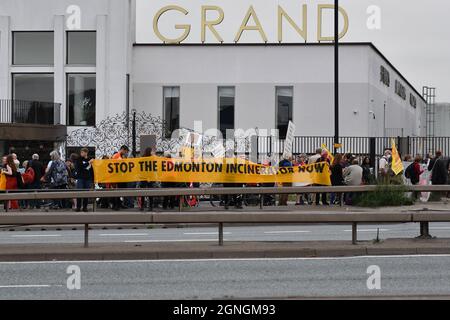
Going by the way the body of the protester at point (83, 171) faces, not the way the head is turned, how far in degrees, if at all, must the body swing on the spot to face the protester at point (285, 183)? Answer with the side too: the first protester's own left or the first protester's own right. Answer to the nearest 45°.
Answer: approximately 45° to the first protester's own left

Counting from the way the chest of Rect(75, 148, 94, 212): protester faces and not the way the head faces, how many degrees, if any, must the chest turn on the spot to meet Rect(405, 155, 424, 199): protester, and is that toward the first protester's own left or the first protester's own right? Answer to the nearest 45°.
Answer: approximately 45° to the first protester's own left

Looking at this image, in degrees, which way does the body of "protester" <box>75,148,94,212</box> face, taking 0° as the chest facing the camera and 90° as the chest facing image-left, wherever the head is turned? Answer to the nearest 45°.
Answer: approximately 315°

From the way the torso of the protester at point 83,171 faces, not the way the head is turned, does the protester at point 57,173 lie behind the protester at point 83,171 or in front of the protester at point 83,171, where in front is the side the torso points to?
behind

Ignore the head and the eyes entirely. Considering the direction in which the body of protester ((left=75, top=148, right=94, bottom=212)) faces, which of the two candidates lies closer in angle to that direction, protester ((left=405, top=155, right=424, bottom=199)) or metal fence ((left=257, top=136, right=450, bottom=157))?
the protester

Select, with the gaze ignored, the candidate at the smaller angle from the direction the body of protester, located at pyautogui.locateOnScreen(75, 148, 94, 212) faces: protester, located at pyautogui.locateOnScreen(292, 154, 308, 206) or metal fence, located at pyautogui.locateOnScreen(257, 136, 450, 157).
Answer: the protester

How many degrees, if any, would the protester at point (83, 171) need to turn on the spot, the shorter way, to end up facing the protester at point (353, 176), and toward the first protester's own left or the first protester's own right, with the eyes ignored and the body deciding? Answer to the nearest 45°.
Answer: approximately 45° to the first protester's own left

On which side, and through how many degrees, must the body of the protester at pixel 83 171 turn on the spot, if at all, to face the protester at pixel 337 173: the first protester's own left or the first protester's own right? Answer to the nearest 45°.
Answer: approximately 45° to the first protester's own left
